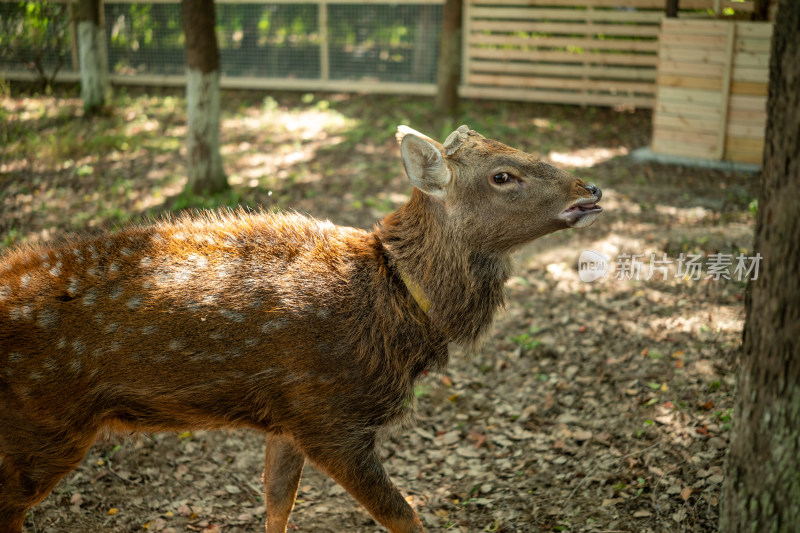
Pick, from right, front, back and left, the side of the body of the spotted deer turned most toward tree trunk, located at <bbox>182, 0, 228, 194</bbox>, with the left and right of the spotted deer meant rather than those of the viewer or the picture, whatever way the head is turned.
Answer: left

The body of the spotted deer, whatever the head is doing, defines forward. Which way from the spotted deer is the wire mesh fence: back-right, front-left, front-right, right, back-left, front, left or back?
left

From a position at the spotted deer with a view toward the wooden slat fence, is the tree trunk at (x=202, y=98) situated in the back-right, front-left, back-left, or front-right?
front-left

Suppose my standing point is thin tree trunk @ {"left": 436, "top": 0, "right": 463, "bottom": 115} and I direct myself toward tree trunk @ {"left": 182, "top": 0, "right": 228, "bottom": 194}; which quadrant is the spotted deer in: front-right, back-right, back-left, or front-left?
front-left

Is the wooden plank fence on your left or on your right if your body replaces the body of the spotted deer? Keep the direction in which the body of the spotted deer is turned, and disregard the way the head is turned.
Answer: on your left

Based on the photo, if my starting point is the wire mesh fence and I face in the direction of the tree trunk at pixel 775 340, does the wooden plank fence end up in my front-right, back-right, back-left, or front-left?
front-left

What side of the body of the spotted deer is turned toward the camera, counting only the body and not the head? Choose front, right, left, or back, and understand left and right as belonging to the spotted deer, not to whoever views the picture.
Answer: right

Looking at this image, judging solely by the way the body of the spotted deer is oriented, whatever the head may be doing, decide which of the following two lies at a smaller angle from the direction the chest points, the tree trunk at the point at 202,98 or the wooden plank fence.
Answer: the wooden plank fence

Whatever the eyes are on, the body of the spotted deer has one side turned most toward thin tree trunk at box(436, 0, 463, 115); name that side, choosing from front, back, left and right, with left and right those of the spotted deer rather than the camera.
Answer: left
